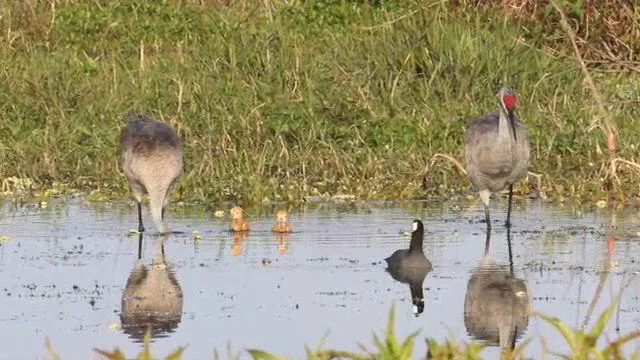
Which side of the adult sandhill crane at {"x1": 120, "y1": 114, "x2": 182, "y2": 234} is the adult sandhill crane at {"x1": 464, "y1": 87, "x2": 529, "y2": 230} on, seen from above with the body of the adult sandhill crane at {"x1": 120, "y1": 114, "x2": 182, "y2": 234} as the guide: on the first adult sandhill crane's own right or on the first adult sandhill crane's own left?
on the first adult sandhill crane's own left

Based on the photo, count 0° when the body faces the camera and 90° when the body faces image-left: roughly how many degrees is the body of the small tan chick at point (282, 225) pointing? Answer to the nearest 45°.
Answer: approximately 0°

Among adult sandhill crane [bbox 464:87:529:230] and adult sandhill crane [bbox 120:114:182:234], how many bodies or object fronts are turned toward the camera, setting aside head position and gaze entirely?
2

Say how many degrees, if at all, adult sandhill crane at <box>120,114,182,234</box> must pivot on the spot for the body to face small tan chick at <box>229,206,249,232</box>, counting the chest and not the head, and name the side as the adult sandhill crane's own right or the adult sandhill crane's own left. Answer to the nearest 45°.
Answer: approximately 45° to the adult sandhill crane's own left

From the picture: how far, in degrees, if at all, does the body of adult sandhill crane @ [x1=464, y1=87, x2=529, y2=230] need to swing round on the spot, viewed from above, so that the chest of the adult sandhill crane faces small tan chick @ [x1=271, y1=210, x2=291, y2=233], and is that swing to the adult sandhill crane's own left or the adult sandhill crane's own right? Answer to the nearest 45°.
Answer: approximately 45° to the adult sandhill crane's own right

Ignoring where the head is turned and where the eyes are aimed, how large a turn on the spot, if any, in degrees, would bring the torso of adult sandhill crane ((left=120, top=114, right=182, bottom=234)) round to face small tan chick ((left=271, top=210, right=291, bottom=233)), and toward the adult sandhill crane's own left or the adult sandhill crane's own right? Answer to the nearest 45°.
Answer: approximately 45° to the adult sandhill crane's own left

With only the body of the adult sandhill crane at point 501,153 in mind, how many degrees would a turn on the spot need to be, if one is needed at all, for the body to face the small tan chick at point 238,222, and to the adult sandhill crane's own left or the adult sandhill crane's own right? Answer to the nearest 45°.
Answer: approximately 45° to the adult sandhill crane's own right

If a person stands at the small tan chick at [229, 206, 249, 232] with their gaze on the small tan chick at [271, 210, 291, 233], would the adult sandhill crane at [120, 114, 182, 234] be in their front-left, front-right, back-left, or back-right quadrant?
back-left
